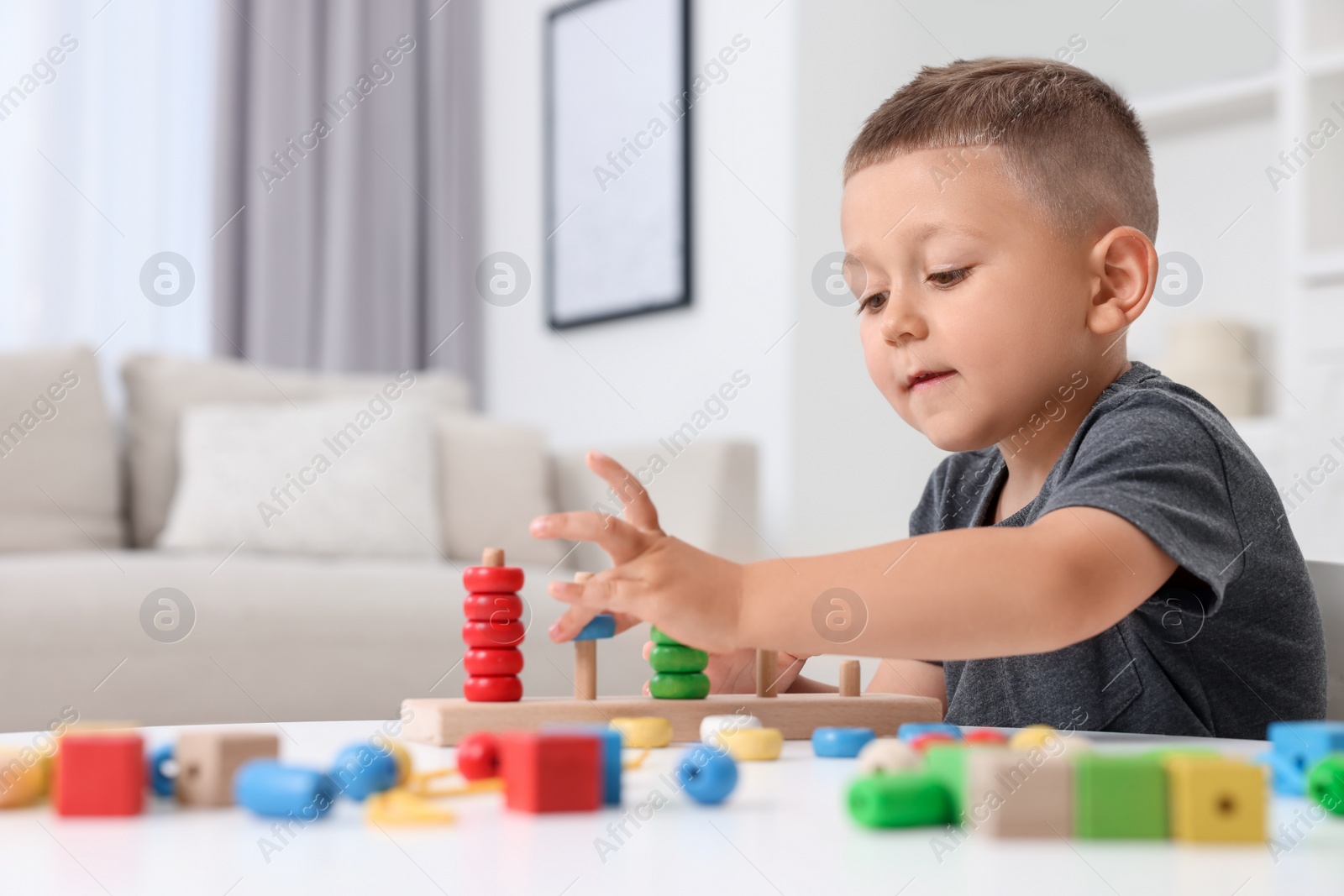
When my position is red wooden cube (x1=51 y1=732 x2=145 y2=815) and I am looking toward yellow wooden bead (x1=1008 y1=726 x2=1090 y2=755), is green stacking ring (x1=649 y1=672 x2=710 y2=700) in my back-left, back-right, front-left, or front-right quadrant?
front-left

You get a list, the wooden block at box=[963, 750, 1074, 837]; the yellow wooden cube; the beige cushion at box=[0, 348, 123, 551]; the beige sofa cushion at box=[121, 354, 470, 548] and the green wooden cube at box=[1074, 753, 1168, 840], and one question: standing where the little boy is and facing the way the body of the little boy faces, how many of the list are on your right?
2

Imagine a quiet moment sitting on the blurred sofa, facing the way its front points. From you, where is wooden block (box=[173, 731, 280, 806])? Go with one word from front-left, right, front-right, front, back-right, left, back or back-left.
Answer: front-right

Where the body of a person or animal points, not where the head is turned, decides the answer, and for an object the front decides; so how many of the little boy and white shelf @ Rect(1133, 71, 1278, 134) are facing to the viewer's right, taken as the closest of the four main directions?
0

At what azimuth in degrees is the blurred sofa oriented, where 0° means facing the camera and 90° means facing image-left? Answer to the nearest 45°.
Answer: approximately 315°

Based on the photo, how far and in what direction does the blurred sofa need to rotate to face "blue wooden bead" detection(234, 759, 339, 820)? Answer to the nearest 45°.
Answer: approximately 45° to its right

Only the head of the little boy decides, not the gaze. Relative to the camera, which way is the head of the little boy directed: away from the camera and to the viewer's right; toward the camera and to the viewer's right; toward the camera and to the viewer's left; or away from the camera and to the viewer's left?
toward the camera and to the viewer's left

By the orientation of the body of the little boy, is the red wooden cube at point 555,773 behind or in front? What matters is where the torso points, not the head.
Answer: in front

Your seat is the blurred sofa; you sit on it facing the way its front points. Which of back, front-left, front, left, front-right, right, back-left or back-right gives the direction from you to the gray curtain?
back-left

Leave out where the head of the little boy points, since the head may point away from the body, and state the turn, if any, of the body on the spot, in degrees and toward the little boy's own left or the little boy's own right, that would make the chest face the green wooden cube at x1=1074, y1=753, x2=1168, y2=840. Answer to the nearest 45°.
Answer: approximately 45° to the little boy's own left

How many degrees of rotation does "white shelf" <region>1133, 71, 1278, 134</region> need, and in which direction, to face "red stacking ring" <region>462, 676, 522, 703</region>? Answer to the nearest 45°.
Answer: approximately 45° to its left

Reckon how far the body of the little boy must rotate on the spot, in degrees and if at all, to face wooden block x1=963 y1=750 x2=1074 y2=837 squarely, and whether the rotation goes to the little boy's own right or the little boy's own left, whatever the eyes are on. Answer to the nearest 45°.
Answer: approximately 45° to the little boy's own left

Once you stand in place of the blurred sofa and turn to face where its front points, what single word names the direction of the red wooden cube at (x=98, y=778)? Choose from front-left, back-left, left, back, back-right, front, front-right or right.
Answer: front-right

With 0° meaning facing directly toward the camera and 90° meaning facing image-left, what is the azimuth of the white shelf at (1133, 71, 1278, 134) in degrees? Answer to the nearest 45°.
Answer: approximately 45°

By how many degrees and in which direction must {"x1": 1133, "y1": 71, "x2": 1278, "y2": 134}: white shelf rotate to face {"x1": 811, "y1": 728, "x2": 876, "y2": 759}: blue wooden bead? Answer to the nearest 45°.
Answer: approximately 45° to its left

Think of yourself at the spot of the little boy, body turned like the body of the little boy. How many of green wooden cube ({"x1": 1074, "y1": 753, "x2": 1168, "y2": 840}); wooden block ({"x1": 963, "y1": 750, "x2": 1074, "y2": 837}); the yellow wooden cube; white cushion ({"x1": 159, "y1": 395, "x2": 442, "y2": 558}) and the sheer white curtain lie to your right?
2

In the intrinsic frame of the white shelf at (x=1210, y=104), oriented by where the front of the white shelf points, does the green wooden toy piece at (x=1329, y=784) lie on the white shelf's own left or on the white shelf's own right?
on the white shelf's own left

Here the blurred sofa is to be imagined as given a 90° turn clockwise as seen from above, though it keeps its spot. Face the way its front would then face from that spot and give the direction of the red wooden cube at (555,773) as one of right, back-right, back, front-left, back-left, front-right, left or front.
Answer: front-left
